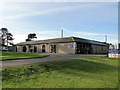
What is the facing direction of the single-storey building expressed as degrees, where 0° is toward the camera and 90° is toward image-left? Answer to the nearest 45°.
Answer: approximately 45°
